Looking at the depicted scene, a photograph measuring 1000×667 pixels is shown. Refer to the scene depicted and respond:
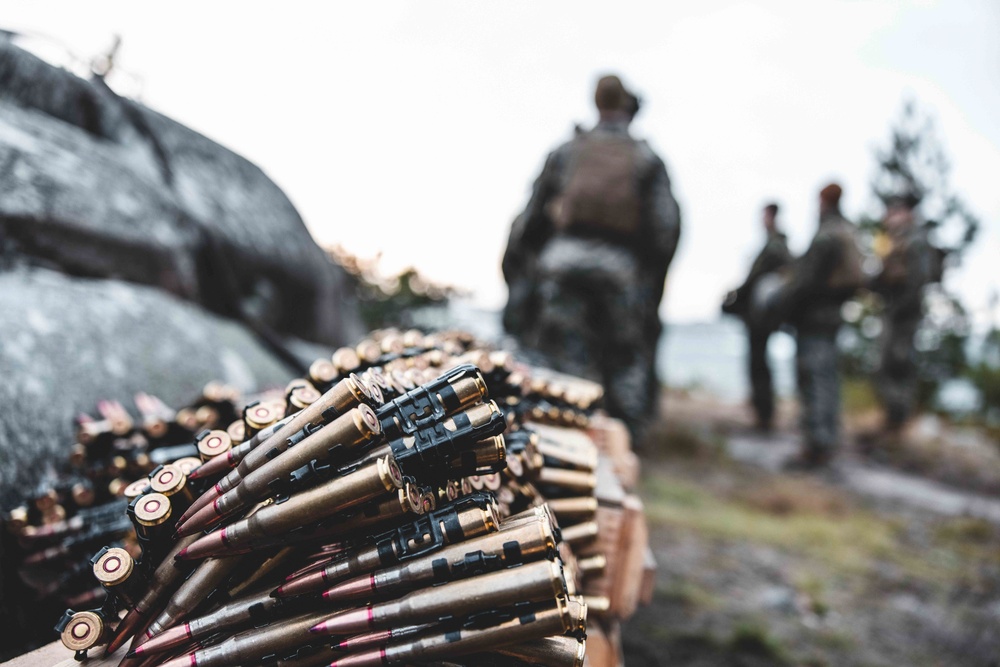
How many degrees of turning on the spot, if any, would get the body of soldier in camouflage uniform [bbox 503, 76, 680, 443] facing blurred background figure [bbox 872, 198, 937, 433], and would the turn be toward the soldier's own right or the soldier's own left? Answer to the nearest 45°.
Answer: approximately 45° to the soldier's own right

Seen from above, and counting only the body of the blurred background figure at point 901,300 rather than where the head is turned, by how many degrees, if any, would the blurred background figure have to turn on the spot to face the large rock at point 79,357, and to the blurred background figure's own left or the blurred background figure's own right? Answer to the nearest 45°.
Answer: approximately 45° to the blurred background figure's own left

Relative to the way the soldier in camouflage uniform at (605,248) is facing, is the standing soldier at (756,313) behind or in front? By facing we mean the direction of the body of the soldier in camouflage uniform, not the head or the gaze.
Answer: in front

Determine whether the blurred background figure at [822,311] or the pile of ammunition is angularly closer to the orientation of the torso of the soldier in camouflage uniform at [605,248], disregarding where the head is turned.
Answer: the blurred background figure

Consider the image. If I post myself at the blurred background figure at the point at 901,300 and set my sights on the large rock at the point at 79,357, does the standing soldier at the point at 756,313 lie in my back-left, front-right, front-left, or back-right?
front-right

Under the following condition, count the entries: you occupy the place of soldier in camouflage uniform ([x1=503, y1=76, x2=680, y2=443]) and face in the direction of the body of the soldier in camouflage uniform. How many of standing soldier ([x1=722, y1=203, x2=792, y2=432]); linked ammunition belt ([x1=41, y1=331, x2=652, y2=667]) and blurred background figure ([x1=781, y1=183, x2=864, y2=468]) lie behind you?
1

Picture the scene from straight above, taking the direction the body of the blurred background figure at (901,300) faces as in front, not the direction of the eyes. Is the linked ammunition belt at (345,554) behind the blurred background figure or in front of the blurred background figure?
in front

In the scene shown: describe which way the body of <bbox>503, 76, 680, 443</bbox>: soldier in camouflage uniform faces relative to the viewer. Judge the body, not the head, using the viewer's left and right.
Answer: facing away from the viewer

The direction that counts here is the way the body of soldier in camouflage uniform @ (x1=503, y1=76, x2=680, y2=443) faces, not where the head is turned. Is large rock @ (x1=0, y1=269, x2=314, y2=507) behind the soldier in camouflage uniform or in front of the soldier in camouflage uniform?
behind

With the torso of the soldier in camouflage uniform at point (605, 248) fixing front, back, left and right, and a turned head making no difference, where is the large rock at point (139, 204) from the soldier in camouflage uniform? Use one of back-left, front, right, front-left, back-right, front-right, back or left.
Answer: back-left

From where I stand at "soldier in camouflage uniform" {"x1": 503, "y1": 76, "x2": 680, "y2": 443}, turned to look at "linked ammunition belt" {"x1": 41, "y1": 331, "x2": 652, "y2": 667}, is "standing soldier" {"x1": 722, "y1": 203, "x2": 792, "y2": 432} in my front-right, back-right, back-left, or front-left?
back-left

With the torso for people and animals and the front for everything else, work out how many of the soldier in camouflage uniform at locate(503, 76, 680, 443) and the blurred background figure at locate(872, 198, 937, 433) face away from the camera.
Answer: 1

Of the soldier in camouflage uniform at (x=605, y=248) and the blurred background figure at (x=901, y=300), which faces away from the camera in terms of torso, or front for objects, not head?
the soldier in camouflage uniform

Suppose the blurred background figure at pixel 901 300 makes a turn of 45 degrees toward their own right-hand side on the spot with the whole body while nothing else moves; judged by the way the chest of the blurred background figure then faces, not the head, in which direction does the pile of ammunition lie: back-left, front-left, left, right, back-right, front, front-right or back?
left

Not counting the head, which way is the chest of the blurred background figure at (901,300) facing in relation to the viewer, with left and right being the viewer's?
facing the viewer and to the left of the viewer
